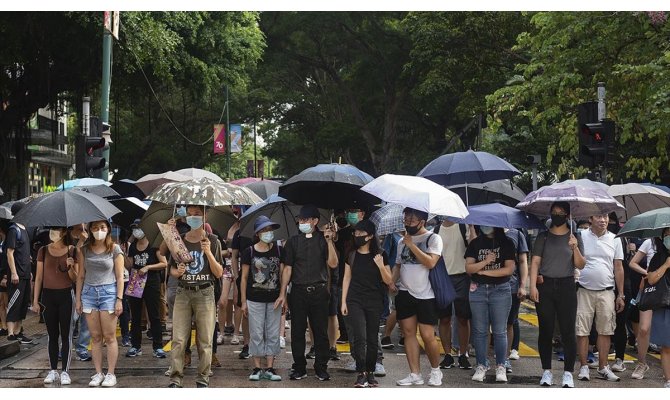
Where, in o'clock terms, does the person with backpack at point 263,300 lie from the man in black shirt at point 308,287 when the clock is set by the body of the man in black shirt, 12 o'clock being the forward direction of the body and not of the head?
The person with backpack is roughly at 3 o'clock from the man in black shirt.

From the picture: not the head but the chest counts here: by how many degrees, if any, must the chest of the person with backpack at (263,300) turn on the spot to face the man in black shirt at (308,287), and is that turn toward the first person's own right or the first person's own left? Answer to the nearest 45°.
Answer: approximately 90° to the first person's own left

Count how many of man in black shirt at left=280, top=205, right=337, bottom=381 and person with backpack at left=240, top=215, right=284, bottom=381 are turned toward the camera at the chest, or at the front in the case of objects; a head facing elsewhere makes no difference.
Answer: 2

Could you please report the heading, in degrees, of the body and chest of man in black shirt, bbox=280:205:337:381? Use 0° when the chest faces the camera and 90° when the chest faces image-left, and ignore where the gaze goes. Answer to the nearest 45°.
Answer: approximately 0°
